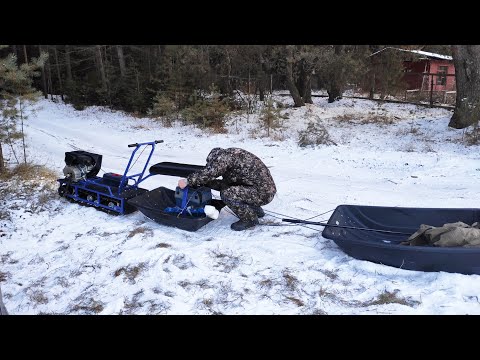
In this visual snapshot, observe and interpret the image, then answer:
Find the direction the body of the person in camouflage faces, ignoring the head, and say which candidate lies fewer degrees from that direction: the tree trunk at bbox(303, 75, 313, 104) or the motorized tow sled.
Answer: the motorized tow sled

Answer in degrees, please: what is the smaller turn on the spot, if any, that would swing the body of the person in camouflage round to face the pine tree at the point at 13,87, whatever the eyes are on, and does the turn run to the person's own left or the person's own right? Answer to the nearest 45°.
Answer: approximately 45° to the person's own right

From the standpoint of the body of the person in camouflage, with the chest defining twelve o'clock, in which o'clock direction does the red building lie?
The red building is roughly at 4 o'clock from the person in camouflage.

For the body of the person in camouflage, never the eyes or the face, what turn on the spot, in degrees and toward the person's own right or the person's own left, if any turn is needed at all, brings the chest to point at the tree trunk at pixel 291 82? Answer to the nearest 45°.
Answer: approximately 90° to the person's own right

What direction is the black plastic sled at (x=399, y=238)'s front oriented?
to the viewer's left

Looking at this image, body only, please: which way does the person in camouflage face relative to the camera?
to the viewer's left

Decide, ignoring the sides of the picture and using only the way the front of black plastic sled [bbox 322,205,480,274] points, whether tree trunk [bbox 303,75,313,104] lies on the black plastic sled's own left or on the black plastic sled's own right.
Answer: on the black plastic sled's own right

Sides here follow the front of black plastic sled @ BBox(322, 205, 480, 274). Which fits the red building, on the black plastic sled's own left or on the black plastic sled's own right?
on the black plastic sled's own right

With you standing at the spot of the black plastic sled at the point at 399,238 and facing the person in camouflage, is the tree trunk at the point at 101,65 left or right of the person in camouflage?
right

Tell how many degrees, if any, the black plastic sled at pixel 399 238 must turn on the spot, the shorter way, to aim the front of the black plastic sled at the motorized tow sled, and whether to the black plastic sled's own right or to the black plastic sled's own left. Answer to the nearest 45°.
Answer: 0° — it already faces it

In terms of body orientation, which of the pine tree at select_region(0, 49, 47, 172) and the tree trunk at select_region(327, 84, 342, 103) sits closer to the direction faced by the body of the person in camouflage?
the pine tree

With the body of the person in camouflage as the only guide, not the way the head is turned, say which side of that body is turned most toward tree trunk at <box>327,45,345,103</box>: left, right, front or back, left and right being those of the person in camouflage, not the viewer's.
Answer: right

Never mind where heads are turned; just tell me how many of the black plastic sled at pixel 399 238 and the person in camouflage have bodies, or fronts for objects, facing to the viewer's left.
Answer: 2

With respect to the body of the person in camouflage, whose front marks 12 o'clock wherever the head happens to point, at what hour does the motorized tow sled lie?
The motorized tow sled is roughly at 1 o'clock from the person in camouflage.

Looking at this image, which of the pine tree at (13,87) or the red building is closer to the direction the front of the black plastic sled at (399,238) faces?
the pine tree
